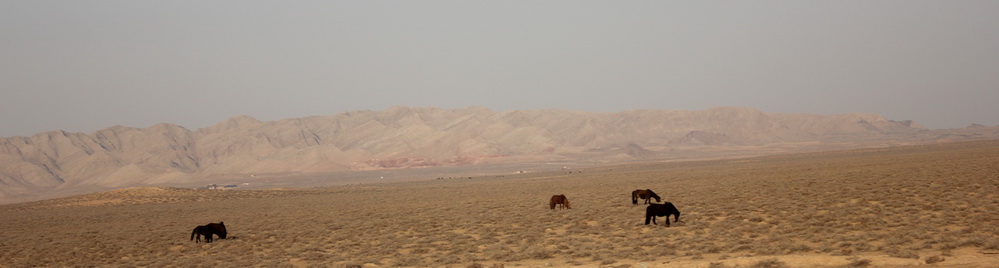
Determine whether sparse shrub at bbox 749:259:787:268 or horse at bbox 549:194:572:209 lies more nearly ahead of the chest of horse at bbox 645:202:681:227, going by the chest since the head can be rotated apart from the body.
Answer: the sparse shrub

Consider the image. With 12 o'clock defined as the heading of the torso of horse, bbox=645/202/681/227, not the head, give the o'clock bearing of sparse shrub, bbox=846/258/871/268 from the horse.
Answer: The sparse shrub is roughly at 2 o'clock from the horse.

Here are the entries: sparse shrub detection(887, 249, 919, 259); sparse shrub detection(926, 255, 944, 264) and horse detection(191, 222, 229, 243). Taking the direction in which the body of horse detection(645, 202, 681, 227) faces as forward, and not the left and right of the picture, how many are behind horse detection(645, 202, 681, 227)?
1

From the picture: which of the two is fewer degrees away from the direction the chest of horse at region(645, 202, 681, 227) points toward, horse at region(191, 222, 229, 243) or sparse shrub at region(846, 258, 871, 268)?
the sparse shrub

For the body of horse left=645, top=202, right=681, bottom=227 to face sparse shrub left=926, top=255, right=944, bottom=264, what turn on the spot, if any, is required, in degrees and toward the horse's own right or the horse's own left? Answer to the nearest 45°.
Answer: approximately 45° to the horse's own right

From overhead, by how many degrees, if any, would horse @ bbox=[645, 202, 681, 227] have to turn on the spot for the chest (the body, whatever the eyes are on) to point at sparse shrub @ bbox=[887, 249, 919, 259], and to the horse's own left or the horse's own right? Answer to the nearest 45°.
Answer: approximately 45° to the horse's own right

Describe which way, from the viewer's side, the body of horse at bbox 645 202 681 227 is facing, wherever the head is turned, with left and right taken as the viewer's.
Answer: facing to the right of the viewer

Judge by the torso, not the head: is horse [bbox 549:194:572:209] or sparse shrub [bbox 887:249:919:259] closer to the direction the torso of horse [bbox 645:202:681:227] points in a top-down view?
the sparse shrub

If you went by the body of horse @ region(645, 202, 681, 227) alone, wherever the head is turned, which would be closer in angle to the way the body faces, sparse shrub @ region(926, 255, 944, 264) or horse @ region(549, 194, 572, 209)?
the sparse shrub

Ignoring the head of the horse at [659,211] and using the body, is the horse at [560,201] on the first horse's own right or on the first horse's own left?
on the first horse's own left

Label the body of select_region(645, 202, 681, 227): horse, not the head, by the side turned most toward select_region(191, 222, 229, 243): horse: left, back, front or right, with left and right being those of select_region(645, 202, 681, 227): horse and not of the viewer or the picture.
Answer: back
